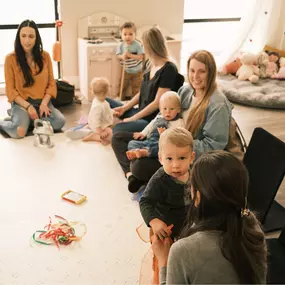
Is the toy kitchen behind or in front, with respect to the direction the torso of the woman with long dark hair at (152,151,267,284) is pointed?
in front

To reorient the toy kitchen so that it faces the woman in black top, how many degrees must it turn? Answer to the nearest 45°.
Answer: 0° — it already faces them

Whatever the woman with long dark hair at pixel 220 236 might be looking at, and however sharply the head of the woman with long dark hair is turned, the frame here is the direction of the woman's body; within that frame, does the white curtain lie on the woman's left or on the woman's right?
on the woman's right

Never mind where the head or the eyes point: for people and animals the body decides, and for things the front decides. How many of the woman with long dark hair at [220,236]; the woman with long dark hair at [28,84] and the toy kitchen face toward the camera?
2

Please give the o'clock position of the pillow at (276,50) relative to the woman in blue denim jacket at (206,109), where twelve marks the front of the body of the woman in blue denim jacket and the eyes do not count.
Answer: The pillow is roughly at 5 o'clock from the woman in blue denim jacket.

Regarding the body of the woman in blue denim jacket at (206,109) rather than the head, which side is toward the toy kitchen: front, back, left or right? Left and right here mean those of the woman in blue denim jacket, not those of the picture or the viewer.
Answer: right

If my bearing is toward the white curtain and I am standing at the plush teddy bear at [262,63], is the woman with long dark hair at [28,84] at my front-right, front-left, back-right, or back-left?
back-left

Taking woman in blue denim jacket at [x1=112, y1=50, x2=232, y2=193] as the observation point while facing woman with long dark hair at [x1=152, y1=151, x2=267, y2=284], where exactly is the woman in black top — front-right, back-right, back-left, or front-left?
back-right

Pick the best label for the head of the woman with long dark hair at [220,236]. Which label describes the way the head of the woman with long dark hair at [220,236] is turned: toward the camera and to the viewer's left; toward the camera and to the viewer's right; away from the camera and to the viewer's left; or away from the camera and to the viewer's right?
away from the camera and to the viewer's left

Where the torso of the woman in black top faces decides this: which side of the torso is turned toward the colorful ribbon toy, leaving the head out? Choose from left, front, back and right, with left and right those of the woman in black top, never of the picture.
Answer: front

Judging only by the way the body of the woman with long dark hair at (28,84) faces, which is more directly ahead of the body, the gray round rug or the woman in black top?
the woman in black top

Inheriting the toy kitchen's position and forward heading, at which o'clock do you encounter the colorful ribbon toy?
The colorful ribbon toy is roughly at 12 o'clock from the toy kitchen.

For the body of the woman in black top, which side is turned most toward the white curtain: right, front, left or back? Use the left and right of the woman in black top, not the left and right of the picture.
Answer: back
